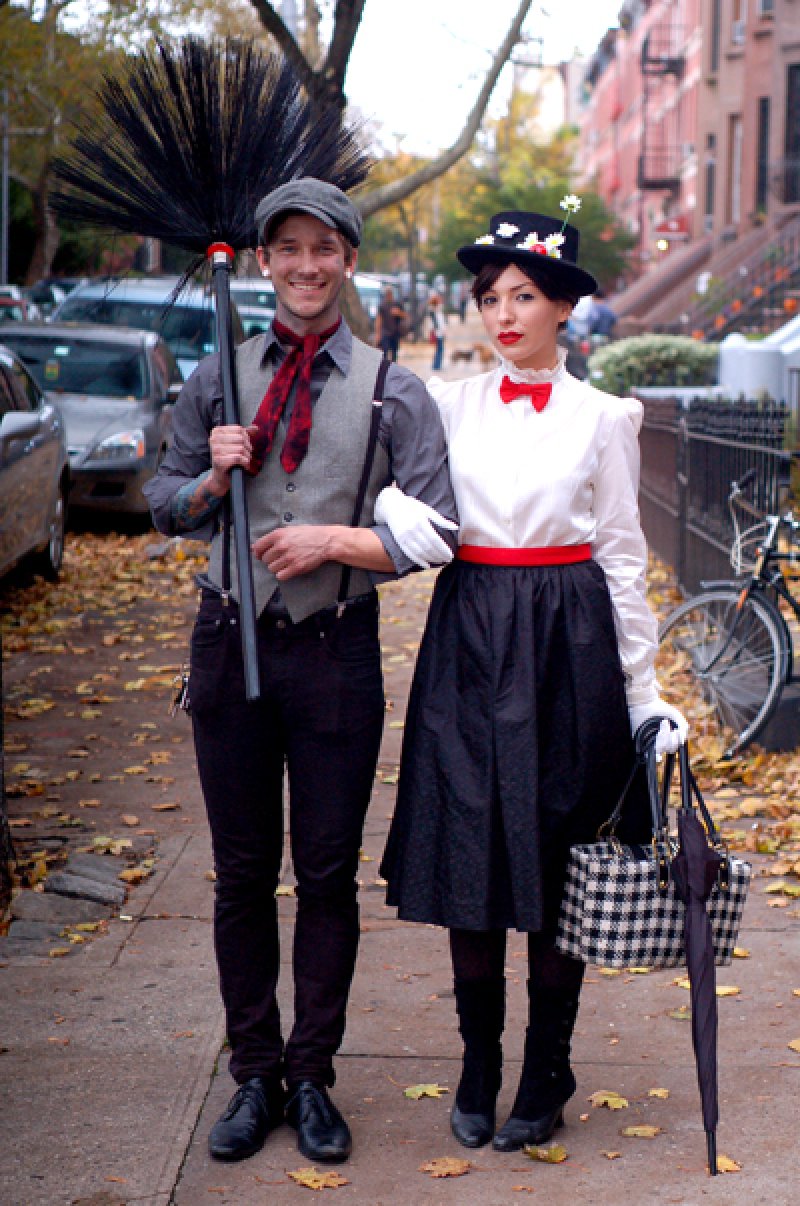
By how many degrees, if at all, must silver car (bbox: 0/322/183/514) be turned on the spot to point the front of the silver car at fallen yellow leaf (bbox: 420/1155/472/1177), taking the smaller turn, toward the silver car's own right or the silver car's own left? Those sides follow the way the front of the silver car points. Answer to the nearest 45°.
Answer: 0° — it already faces it

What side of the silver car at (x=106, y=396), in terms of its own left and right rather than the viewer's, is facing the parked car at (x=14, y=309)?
back

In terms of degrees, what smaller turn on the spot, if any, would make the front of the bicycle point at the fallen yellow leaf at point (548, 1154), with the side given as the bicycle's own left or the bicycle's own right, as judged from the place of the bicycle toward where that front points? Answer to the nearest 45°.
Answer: approximately 45° to the bicycle's own left

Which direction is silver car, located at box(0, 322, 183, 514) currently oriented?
toward the camera

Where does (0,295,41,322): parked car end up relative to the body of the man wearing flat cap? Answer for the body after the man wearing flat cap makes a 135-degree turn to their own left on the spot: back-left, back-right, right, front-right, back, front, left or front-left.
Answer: front-left

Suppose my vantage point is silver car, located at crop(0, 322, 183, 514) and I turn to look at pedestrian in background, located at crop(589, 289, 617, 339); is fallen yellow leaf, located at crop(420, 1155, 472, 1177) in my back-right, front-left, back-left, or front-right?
back-right

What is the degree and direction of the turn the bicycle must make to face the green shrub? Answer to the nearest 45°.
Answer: approximately 135° to its right

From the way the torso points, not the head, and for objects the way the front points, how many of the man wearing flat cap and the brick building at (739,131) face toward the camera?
1

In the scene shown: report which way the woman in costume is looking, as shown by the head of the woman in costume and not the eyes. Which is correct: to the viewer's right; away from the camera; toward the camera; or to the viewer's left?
toward the camera

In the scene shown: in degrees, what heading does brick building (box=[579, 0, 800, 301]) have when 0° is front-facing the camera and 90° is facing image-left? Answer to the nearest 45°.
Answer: approximately 90°

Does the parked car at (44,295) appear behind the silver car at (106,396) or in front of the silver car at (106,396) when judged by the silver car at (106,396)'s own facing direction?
behind

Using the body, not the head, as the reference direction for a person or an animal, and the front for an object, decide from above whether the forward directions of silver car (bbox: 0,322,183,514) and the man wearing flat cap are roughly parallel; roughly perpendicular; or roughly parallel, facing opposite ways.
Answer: roughly parallel

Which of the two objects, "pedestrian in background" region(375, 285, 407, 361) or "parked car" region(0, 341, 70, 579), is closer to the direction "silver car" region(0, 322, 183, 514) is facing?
the parked car

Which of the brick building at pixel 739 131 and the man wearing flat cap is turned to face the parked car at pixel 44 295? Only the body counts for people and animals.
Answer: the brick building

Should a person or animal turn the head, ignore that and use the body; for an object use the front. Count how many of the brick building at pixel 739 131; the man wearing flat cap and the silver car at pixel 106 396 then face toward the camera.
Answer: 2

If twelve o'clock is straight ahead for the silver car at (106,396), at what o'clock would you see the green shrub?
The green shrub is roughly at 8 o'clock from the silver car.

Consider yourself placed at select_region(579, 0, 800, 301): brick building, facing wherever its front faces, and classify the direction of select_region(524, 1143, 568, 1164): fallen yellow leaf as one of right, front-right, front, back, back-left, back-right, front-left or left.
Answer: left
